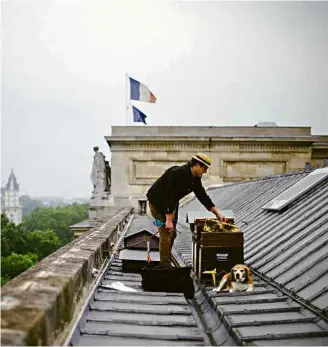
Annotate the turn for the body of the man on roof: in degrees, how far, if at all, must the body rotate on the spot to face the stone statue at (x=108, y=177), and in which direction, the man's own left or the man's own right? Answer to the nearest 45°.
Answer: approximately 90° to the man's own left

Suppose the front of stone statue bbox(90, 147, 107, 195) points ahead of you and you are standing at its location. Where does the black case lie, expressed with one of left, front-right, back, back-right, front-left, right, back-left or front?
left

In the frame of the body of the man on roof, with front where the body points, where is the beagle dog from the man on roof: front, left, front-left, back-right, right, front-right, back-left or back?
front-right

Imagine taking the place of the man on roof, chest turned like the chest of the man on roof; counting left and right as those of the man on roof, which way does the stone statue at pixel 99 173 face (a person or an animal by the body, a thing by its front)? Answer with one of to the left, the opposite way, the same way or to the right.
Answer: the opposite way

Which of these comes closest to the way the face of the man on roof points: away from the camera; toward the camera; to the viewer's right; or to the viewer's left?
to the viewer's right

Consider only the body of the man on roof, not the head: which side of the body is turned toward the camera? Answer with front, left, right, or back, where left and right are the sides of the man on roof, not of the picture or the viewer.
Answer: right

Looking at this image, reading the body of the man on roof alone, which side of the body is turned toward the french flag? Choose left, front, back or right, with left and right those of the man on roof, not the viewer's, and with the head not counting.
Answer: left

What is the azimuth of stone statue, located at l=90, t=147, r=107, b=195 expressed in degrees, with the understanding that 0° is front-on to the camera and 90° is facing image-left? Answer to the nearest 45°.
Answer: approximately 90°

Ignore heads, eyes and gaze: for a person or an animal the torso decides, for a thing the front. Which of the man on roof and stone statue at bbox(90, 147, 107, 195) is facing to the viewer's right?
the man on roof
